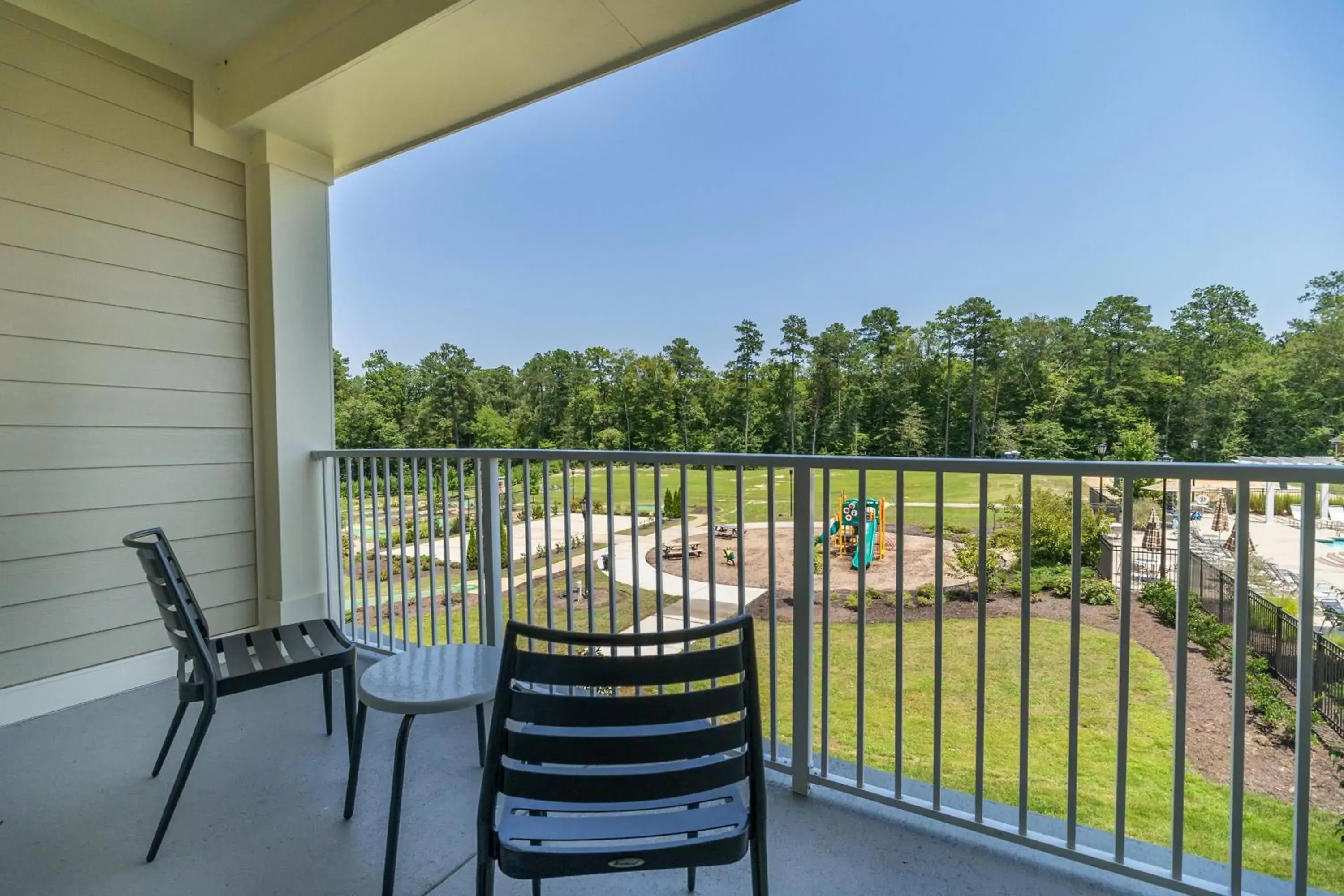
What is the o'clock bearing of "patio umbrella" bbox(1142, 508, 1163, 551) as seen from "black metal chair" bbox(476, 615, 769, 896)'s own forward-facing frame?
The patio umbrella is roughly at 2 o'clock from the black metal chair.

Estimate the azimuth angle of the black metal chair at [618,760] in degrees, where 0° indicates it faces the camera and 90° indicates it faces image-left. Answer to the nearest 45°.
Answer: approximately 180°

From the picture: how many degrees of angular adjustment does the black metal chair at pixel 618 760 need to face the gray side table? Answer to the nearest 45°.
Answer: approximately 45° to its left

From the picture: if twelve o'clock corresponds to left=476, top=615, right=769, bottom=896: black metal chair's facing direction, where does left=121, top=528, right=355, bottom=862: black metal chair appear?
left=121, top=528, right=355, bottom=862: black metal chair is roughly at 10 o'clock from left=476, top=615, right=769, bottom=896: black metal chair.

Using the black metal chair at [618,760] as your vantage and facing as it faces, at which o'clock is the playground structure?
The playground structure is roughly at 1 o'clock from the black metal chair.

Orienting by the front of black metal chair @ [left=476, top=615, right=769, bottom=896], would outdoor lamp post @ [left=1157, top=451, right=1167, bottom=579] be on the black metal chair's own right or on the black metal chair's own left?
on the black metal chair's own right
